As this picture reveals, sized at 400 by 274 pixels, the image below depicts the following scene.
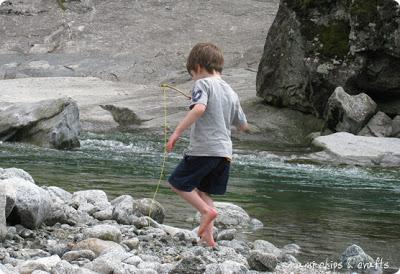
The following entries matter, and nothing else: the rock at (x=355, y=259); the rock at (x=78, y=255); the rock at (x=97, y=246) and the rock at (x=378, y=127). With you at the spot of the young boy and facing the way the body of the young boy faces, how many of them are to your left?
2

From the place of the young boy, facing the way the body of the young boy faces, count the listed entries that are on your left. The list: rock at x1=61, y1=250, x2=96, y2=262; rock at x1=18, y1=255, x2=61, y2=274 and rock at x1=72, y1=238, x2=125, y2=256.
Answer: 3

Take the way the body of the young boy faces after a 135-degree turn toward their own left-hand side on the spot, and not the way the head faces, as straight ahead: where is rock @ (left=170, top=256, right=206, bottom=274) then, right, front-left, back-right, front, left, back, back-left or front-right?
front

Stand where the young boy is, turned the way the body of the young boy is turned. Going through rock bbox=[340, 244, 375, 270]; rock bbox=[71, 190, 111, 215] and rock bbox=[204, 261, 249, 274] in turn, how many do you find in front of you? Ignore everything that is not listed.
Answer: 1

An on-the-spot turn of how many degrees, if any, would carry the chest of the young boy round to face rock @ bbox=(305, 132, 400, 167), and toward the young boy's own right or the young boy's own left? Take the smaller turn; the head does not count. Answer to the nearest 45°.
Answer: approximately 45° to the young boy's own right

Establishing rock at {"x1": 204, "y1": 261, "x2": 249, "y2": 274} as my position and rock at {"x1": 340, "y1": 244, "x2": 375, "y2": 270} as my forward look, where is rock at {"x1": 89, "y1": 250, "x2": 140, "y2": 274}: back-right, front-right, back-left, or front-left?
back-left

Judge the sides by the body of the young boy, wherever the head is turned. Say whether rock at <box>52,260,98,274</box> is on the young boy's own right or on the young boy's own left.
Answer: on the young boy's own left

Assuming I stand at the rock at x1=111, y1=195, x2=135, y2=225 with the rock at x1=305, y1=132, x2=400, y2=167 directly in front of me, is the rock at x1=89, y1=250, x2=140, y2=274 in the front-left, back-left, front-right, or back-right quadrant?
back-right

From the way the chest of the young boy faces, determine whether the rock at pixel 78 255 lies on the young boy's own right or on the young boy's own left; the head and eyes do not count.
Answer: on the young boy's own left

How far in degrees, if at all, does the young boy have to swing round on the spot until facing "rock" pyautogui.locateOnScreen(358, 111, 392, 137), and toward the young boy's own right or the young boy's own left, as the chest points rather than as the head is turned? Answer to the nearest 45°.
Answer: approximately 45° to the young boy's own right
